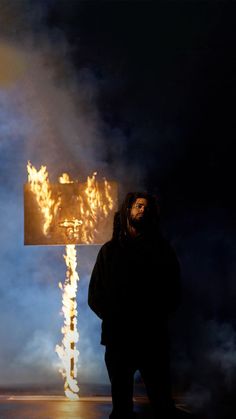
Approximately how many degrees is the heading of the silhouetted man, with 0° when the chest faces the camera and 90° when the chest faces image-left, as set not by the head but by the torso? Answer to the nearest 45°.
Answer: approximately 0°

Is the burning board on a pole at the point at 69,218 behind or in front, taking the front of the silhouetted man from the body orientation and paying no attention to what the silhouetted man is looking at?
behind
